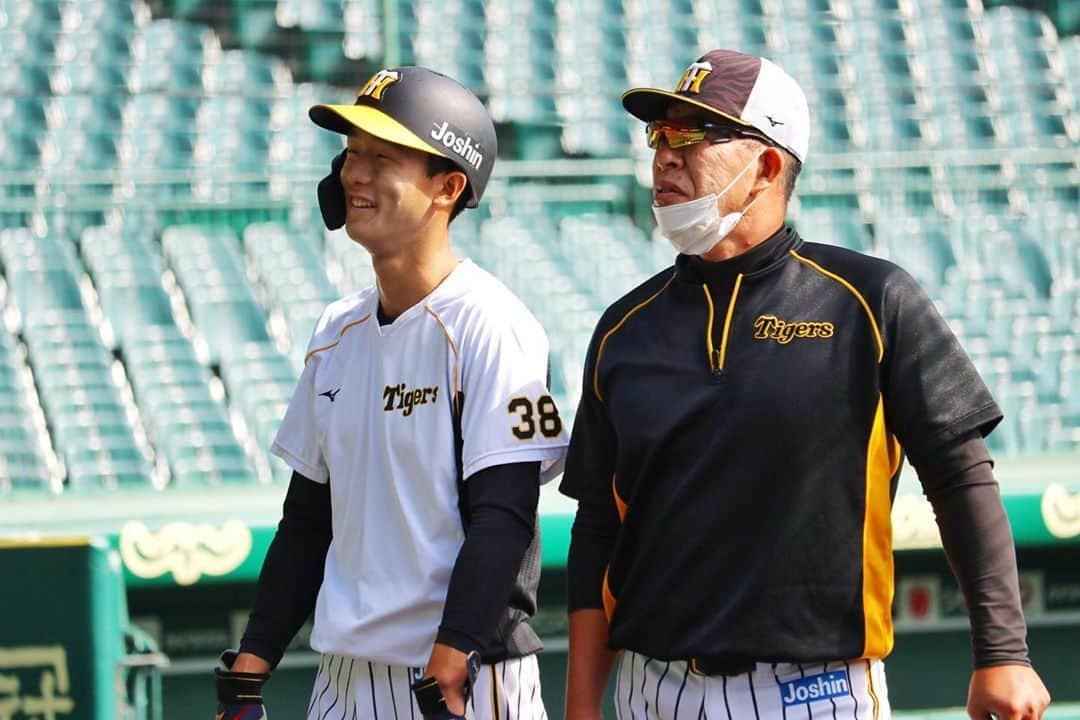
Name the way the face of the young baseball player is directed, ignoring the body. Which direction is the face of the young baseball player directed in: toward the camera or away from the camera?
toward the camera

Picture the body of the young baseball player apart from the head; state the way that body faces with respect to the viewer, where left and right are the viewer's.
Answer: facing the viewer and to the left of the viewer
